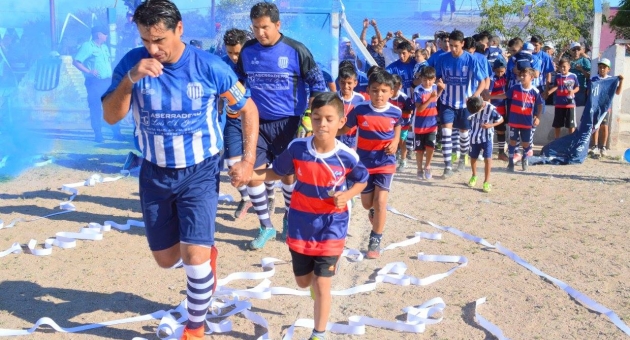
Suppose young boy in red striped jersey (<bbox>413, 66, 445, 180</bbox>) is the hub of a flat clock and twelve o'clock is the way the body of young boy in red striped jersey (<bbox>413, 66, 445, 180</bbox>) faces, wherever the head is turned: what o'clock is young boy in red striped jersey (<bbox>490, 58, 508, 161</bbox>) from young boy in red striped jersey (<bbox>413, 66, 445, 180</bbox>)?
young boy in red striped jersey (<bbox>490, 58, 508, 161</bbox>) is roughly at 7 o'clock from young boy in red striped jersey (<bbox>413, 66, 445, 180</bbox>).

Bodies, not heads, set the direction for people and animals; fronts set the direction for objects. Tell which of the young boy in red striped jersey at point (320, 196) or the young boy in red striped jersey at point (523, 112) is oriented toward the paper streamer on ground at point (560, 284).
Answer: the young boy in red striped jersey at point (523, 112)

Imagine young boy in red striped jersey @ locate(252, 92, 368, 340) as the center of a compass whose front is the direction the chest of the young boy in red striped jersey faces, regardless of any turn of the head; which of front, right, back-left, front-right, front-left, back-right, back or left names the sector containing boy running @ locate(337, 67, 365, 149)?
back

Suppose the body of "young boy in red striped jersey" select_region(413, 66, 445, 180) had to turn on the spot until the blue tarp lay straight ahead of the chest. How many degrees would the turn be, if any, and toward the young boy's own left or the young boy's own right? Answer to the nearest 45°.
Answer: approximately 135° to the young boy's own left
